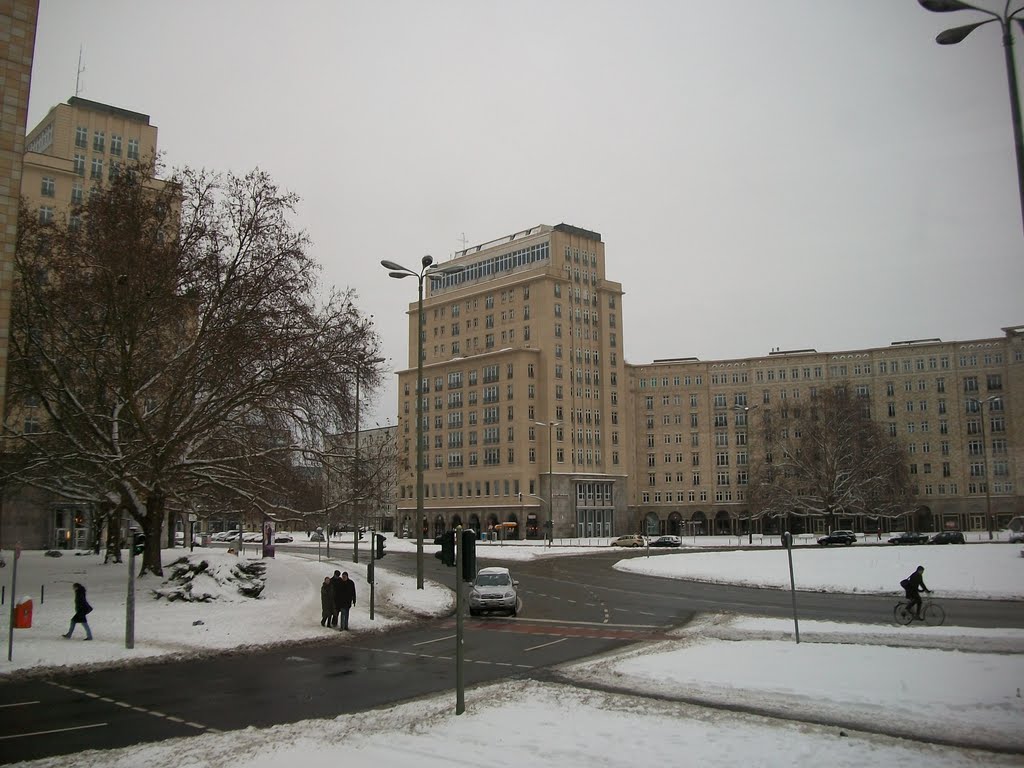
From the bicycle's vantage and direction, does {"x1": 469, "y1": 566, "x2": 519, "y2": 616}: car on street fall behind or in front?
behind

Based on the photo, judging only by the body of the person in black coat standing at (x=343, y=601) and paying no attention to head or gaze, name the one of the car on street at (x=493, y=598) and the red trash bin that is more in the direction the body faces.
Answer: the red trash bin

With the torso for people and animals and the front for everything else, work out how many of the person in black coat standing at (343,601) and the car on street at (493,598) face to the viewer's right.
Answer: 0

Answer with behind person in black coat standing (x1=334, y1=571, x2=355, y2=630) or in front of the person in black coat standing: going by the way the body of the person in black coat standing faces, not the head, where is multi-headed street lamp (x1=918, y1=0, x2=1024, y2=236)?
in front

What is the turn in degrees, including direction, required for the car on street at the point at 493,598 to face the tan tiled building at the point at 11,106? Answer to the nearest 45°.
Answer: approximately 45° to its right

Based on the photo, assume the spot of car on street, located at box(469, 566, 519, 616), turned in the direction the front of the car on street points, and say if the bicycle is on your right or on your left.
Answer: on your left

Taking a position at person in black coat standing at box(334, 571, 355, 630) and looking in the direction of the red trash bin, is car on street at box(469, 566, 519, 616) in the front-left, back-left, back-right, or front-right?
back-right

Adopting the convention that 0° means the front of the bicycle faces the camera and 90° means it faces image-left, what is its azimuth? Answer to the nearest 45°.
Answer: approximately 270°

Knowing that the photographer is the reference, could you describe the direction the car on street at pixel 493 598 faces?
facing the viewer

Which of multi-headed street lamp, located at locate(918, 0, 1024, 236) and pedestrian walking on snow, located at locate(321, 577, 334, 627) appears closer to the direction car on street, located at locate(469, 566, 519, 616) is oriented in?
the multi-headed street lamp
